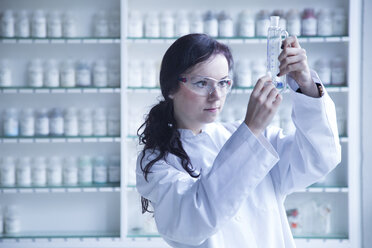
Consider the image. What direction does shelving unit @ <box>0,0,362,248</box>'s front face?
toward the camera

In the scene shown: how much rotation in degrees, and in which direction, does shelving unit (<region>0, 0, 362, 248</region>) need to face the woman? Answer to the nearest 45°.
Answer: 0° — it already faces them

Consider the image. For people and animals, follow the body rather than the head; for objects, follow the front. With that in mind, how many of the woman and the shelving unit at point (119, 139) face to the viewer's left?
0

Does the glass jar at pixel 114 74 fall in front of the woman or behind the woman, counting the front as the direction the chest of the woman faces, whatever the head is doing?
behind

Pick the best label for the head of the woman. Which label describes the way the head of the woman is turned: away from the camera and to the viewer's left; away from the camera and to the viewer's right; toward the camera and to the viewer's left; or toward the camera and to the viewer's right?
toward the camera and to the viewer's right

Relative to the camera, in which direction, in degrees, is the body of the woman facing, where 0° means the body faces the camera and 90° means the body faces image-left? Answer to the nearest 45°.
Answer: approximately 315°
